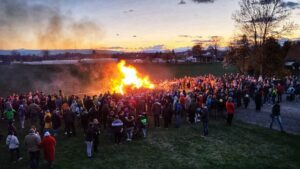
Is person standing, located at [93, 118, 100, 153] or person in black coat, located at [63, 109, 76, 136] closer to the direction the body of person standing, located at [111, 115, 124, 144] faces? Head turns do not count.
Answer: the person in black coat

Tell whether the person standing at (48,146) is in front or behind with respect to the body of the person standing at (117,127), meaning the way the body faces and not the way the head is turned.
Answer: behind

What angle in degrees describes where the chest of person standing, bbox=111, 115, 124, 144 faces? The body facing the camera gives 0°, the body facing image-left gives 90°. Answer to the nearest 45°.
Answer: approximately 180°

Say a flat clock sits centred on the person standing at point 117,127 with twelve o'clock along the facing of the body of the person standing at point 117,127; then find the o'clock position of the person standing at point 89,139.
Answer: the person standing at point 89,139 is roughly at 7 o'clock from the person standing at point 117,127.

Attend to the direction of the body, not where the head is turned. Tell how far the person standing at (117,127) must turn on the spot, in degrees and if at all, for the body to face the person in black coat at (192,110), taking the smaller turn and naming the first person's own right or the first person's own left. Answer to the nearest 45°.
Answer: approximately 45° to the first person's own right

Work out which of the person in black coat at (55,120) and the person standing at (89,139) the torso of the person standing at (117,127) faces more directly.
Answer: the person in black coat

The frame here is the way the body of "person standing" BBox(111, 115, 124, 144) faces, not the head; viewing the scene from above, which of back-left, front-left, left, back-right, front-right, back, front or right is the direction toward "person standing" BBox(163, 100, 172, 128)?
front-right

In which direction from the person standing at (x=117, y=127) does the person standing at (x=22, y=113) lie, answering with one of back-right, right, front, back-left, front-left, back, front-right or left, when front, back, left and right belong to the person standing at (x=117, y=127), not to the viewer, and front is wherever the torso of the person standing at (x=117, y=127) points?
front-left

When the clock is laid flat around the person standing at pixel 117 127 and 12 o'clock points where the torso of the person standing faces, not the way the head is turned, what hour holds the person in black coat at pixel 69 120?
The person in black coat is roughly at 10 o'clock from the person standing.

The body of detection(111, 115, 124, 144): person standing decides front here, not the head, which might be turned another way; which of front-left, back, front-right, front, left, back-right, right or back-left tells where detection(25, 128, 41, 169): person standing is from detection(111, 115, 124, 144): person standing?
back-left

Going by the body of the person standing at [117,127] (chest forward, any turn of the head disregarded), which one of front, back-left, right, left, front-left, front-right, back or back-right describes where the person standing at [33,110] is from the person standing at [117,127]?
front-left

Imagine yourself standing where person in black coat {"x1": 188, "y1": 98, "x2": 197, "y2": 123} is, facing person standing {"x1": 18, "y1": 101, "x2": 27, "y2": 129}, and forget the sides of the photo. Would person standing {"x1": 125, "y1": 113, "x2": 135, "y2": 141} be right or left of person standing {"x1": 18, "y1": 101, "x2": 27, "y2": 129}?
left

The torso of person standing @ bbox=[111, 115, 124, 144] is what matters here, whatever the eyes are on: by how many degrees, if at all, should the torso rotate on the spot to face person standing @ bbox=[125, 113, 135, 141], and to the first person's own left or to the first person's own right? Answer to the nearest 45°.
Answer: approximately 45° to the first person's own right

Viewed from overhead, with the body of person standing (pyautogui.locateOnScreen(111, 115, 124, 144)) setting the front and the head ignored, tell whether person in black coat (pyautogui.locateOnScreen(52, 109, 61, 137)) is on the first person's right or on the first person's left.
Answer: on the first person's left
